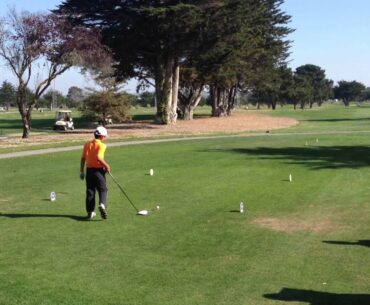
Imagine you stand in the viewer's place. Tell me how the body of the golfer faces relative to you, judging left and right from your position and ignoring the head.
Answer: facing away from the viewer and to the right of the viewer
